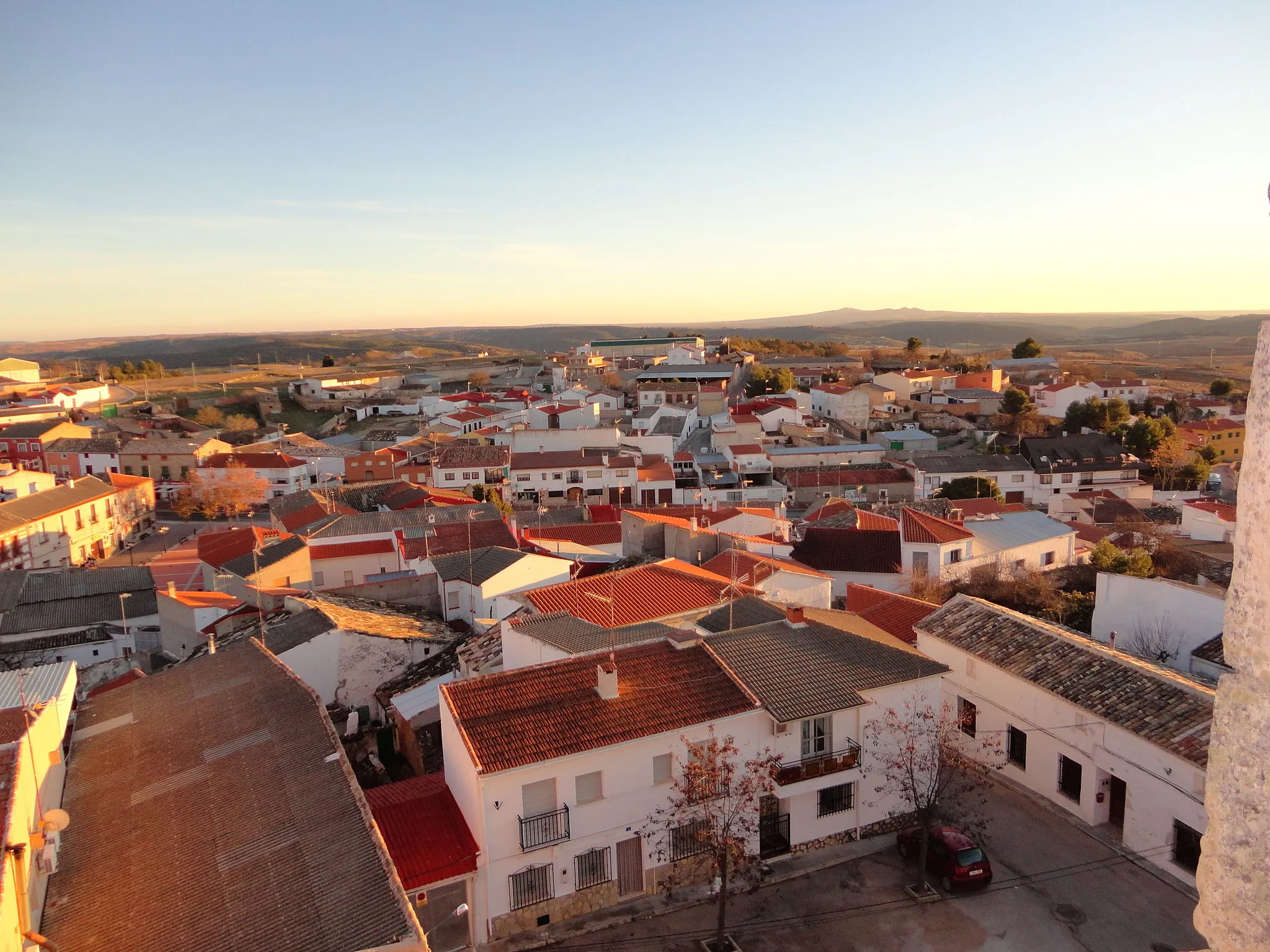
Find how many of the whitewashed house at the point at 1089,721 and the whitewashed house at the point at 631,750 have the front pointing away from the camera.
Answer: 0

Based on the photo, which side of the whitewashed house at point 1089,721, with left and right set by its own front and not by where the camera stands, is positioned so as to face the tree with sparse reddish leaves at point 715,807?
front

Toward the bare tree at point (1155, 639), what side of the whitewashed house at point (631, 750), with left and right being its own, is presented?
left

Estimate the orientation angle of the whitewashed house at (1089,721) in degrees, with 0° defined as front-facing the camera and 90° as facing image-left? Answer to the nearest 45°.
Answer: approximately 45°

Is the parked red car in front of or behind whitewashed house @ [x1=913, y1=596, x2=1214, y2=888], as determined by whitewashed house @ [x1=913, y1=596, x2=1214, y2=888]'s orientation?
in front

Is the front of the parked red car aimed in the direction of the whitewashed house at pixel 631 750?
no

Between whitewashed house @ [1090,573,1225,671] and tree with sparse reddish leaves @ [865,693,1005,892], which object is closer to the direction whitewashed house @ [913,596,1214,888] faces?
the tree with sparse reddish leaves

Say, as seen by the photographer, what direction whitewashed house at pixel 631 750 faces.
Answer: facing the viewer and to the right of the viewer

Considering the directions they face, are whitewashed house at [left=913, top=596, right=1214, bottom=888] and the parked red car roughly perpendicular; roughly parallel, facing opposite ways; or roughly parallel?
roughly perpendicular

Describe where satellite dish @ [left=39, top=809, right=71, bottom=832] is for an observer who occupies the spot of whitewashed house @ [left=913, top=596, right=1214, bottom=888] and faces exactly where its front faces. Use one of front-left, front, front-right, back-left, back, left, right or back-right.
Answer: front

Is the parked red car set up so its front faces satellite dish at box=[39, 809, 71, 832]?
no

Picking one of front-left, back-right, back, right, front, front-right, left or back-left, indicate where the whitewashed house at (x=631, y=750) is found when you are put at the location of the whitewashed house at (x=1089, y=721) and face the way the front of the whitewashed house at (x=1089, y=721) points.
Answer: front
